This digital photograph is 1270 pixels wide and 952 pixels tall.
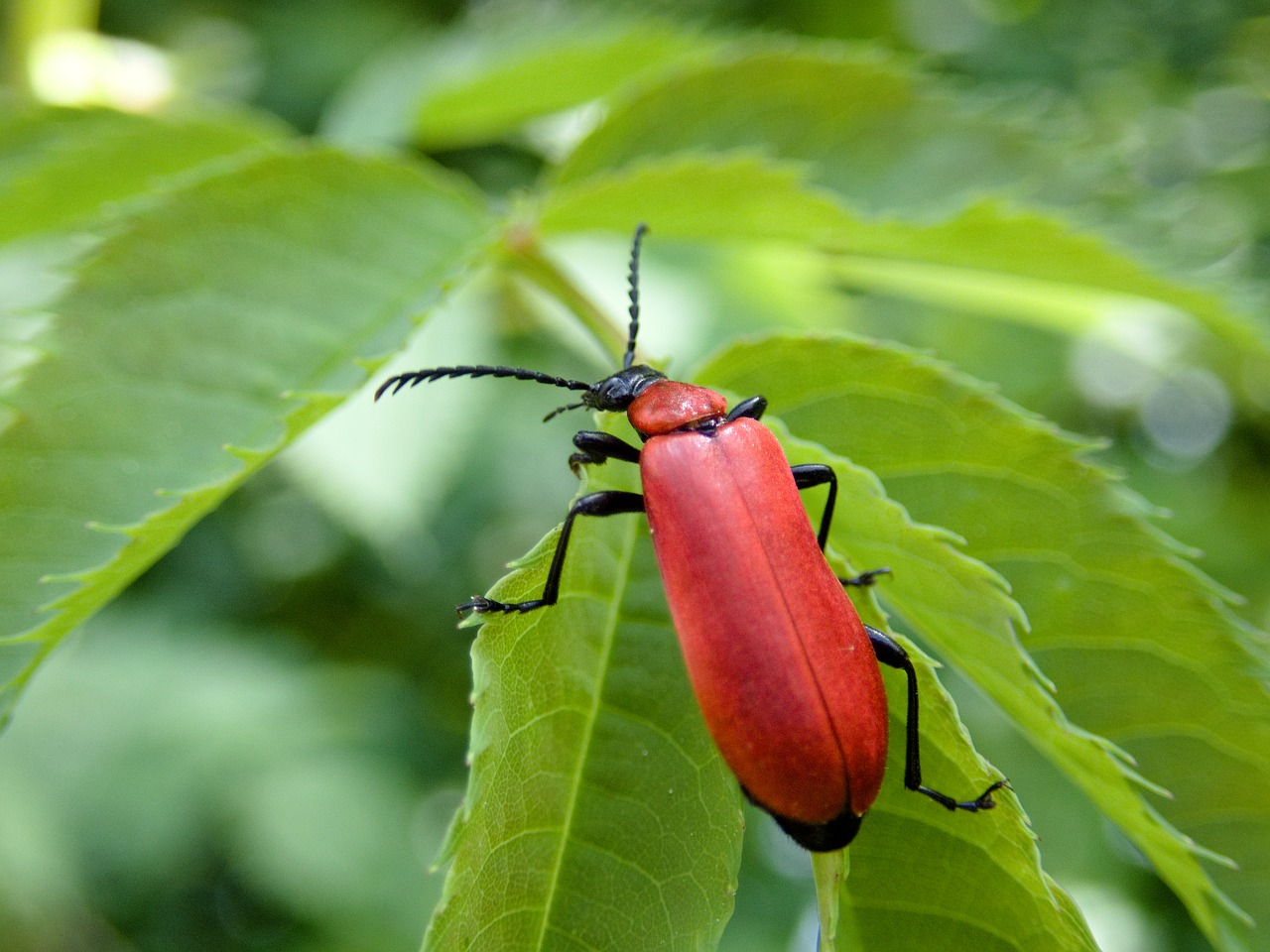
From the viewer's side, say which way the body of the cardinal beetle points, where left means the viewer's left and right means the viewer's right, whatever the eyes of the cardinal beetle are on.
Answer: facing away from the viewer and to the left of the viewer

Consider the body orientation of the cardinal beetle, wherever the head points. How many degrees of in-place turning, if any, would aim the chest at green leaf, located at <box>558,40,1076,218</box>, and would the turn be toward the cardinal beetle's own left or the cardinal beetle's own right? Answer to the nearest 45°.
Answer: approximately 45° to the cardinal beetle's own right

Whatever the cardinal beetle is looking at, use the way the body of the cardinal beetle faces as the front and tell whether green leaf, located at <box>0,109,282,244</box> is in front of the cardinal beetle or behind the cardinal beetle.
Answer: in front

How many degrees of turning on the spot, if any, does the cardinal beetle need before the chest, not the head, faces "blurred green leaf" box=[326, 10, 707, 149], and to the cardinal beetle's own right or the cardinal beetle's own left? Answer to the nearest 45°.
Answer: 0° — it already faces it
